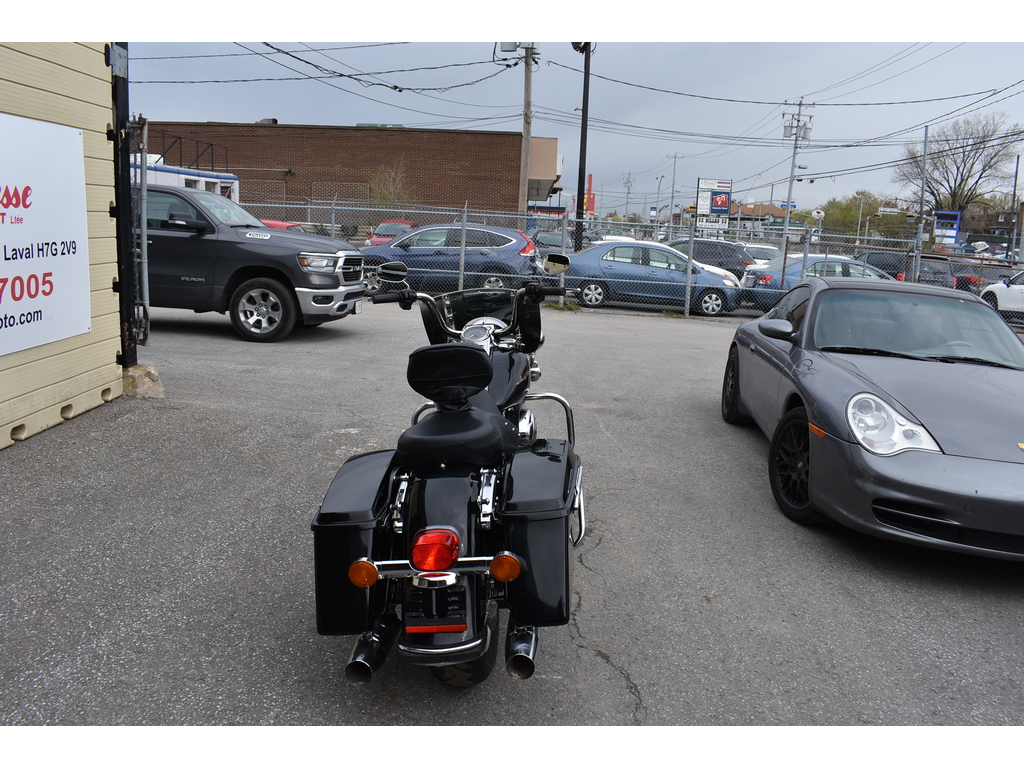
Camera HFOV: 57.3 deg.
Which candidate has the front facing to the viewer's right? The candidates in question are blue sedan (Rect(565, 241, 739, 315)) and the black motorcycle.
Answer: the blue sedan

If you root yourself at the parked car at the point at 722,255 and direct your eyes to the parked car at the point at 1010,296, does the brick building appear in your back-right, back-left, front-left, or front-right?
back-left

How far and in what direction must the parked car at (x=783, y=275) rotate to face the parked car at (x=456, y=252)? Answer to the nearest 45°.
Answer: approximately 180°

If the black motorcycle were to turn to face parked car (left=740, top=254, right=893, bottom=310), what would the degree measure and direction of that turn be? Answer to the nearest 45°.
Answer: approximately 45° to its right

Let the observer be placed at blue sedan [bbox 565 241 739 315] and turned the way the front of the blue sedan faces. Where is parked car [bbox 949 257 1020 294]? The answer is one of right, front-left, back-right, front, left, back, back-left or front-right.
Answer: front-left

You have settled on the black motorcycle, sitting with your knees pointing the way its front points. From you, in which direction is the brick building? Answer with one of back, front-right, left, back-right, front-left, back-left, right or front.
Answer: front

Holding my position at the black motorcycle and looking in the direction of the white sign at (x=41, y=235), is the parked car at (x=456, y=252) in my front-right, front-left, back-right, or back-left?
front-right

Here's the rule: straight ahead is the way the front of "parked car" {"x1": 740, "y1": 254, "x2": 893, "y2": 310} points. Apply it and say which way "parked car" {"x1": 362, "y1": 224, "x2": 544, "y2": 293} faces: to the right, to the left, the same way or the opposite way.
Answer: the opposite way

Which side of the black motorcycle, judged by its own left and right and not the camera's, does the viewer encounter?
back

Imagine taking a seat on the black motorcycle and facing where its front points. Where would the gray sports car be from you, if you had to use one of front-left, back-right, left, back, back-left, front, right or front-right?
front-right

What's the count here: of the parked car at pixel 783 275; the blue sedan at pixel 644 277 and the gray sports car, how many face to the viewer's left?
0

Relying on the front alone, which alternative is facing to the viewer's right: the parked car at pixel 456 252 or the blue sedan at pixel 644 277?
the blue sedan

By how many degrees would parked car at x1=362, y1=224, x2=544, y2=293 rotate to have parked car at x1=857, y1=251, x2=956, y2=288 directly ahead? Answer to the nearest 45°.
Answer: approximately 180°

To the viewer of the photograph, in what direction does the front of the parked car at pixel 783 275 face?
facing away from the viewer and to the right of the viewer

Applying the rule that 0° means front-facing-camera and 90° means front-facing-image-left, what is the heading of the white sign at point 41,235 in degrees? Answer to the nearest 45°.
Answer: approximately 315°

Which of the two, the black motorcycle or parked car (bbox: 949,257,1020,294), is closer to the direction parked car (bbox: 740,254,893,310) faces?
the parked car

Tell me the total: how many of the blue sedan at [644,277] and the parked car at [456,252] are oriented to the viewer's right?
1

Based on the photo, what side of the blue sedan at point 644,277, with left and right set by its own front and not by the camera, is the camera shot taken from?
right

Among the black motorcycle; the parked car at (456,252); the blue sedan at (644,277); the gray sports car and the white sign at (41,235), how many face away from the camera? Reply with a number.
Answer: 1

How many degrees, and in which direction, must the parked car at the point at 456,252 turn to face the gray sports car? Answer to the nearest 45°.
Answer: approximately 90° to its left

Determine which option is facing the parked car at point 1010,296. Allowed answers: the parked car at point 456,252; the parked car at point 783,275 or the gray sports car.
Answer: the parked car at point 783,275

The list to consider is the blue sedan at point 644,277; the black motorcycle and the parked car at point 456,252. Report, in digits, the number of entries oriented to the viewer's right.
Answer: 1
